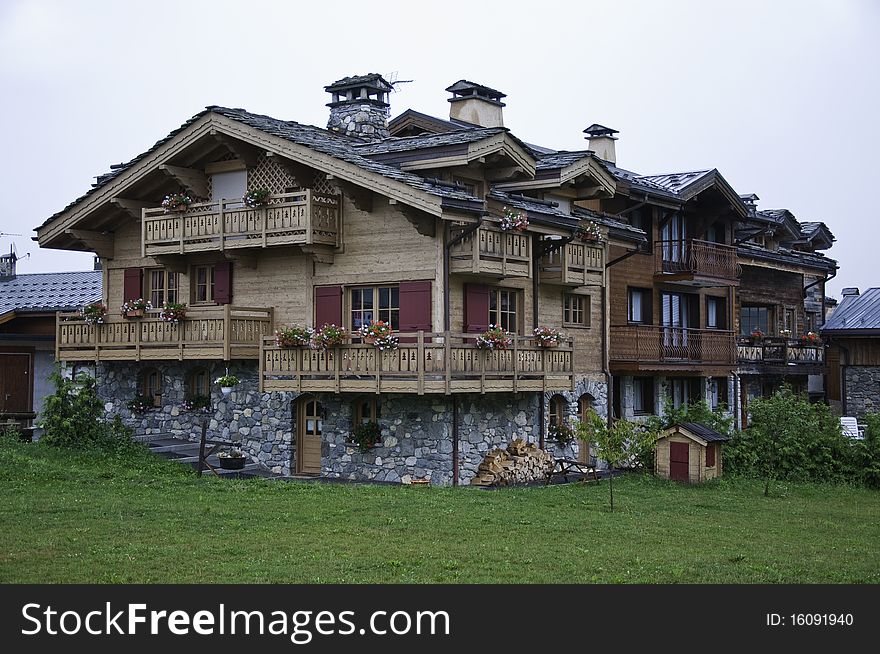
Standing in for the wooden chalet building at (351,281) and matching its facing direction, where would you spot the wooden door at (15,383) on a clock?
The wooden door is roughly at 3 o'clock from the wooden chalet building.

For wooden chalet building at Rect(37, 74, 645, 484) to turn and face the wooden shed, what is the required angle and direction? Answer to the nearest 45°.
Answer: approximately 135° to its left

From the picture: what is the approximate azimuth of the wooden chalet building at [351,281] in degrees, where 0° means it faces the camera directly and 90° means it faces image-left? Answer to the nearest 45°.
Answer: approximately 45°

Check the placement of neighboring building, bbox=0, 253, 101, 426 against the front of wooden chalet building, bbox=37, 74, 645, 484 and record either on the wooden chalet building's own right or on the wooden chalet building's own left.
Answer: on the wooden chalet building's own right
